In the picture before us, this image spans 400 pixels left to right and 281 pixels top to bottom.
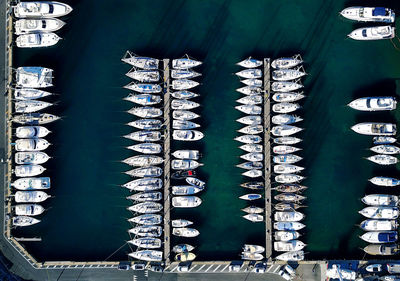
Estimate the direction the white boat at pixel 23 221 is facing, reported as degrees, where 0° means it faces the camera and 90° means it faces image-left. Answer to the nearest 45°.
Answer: approximately 270°

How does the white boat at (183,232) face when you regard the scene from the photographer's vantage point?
facing to the right of the viewer

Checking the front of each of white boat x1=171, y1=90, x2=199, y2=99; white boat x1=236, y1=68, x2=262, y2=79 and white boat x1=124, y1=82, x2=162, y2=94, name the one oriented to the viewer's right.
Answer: white boat x1=171, y1=90, x2=199, y2=99

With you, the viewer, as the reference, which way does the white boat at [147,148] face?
facing to the left of the viewer

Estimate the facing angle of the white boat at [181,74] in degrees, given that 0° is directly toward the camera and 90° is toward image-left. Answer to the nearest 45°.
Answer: approximately 270°

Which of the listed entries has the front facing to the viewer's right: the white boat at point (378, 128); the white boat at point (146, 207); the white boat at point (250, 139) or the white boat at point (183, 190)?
the white boat at point (183, 190)

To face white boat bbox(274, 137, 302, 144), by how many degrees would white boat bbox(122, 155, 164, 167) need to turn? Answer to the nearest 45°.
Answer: approximately 180°

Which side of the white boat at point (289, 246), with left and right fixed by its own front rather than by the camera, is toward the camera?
right

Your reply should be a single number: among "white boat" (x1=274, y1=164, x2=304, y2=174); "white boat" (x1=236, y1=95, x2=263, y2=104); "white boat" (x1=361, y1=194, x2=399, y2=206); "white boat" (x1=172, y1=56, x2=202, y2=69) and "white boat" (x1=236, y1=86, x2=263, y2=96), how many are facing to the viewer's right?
2

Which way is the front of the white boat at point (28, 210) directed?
to the viewer's right

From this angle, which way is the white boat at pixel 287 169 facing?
to the viewer's right
